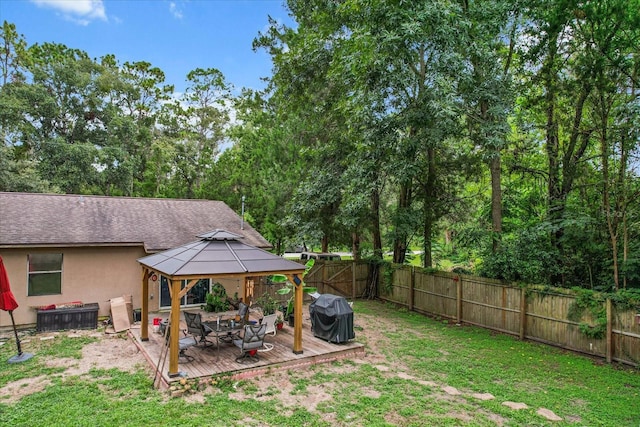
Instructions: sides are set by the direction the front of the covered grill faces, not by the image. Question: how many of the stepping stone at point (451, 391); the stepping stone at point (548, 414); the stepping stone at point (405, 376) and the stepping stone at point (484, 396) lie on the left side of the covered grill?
4

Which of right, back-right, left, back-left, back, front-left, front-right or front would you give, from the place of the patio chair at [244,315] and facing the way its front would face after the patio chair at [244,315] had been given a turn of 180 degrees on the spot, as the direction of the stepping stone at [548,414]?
right

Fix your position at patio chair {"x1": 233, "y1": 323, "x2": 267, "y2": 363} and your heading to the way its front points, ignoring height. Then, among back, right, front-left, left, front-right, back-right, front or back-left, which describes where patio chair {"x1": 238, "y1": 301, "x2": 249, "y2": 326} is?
front-right

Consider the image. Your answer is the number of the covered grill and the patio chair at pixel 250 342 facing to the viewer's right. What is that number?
0

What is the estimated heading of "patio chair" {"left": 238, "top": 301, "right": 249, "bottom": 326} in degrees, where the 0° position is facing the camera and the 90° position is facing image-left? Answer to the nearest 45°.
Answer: approximately 45°

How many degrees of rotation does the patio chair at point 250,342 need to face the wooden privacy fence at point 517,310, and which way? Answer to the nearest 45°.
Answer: approximately 135° to its right

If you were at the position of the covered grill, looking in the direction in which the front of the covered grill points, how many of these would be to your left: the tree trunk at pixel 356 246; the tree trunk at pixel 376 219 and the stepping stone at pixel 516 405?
1

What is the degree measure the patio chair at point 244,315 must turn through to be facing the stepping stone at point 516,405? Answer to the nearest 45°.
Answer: approximately 90° to its left

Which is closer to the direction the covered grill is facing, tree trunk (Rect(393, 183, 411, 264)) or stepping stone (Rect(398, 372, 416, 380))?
the stepping stone

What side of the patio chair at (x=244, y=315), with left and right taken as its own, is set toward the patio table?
front

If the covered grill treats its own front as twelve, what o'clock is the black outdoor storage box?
The black outdoor storage box is roughly at 2 o'clock from the covered grill.

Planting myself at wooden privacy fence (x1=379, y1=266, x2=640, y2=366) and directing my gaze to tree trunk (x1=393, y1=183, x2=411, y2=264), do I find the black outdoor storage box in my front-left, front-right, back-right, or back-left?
front-left

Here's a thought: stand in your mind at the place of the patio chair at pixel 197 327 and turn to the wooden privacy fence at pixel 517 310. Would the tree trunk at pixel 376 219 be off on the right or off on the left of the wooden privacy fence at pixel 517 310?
left

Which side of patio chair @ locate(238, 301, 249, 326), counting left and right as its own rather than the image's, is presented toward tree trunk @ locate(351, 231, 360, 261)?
back

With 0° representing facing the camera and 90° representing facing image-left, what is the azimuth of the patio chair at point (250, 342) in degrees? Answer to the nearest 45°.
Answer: approximately 135°

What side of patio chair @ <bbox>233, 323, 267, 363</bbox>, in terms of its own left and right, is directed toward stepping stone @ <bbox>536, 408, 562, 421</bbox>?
back

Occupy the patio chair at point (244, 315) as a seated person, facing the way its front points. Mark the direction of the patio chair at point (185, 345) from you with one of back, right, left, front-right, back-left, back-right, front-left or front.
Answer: front
